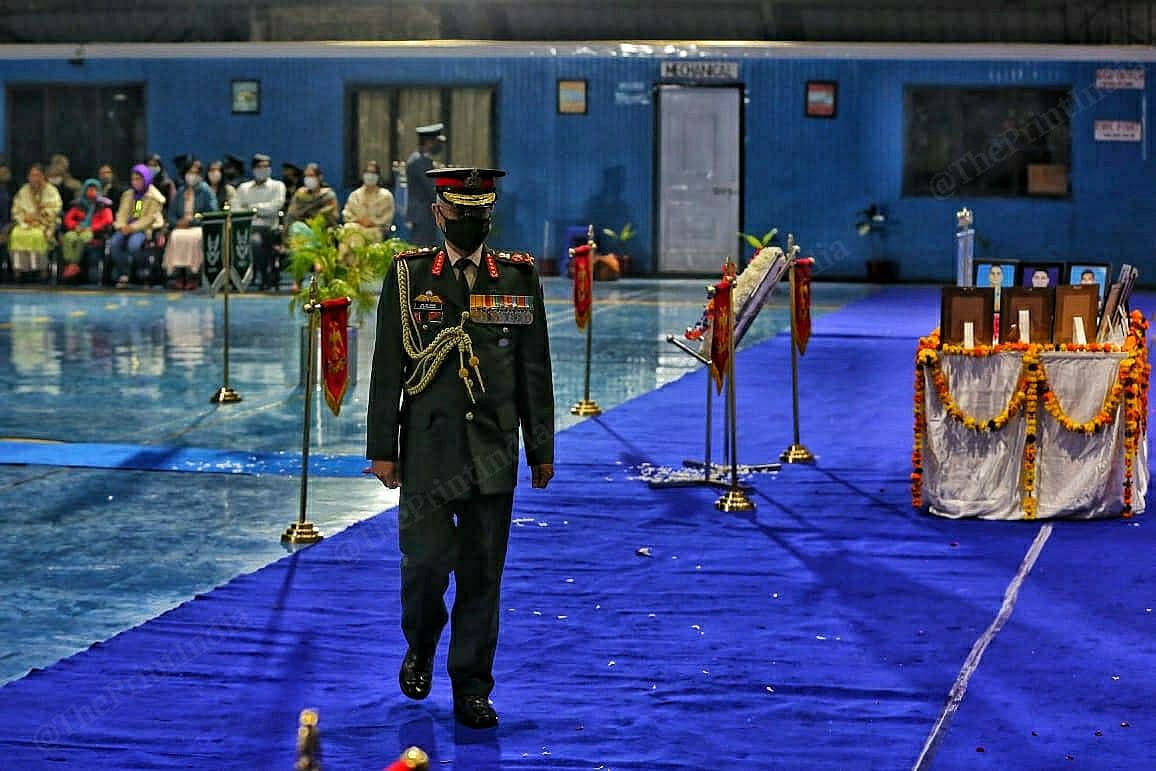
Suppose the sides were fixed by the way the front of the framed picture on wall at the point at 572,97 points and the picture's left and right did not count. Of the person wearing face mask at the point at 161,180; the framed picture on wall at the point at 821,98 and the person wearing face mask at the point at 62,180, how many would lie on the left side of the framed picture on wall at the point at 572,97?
1

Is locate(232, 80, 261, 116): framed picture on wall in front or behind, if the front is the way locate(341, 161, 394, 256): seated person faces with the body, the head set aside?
behind

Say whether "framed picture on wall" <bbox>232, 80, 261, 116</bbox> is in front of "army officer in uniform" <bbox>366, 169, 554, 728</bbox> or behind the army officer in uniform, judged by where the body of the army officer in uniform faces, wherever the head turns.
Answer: behind

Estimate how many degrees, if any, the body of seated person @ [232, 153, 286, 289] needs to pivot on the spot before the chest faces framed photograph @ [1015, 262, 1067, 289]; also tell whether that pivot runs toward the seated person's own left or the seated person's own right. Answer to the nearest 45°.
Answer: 0° — they already face it

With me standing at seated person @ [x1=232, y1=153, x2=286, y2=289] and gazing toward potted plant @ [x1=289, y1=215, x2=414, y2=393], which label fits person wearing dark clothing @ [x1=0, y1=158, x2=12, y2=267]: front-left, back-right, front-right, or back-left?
back-right

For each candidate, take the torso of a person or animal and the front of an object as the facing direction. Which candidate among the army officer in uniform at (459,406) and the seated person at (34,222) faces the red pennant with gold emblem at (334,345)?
the seated person

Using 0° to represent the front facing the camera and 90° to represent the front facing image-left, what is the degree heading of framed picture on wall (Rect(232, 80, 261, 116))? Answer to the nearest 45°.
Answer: approximately 0°

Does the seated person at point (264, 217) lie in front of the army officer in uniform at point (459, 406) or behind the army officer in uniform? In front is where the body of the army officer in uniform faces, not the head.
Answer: behind

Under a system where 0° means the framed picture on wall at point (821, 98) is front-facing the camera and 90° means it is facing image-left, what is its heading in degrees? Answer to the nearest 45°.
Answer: approximately 0°
